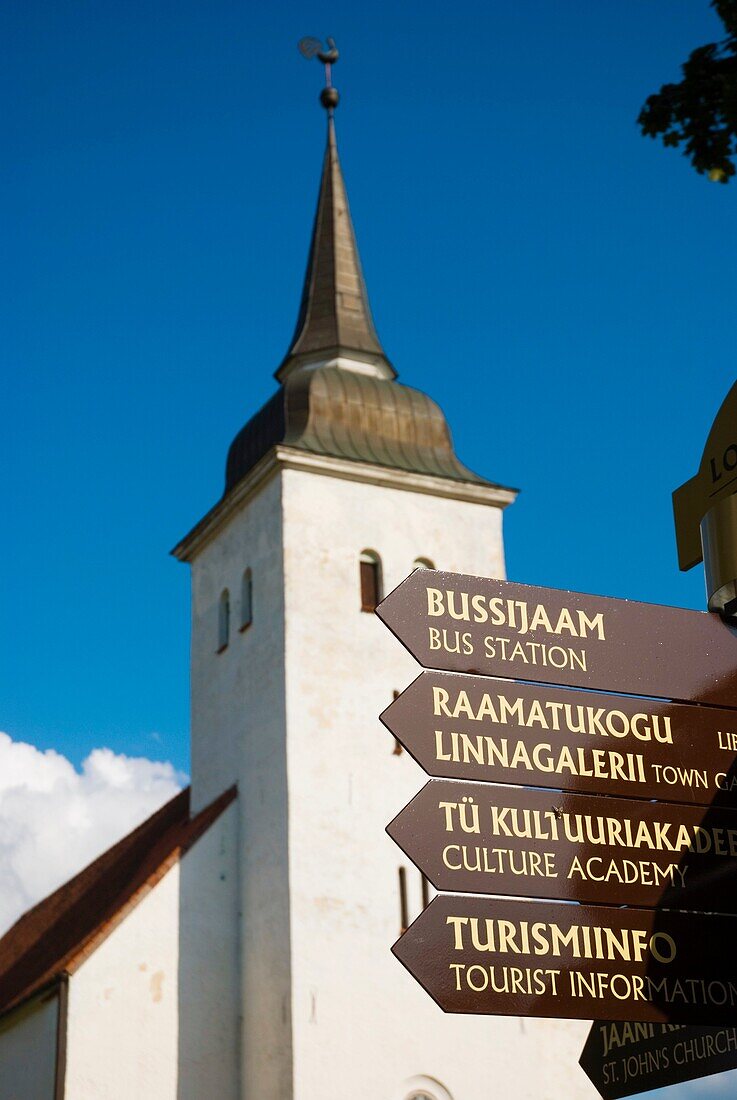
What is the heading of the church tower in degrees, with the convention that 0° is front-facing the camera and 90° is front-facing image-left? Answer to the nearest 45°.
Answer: approximately 315°

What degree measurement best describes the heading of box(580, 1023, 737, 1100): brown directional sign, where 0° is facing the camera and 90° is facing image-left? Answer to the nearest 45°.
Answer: approximately 45°

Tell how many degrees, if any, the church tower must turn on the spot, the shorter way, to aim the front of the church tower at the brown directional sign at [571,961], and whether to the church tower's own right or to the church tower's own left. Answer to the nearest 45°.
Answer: approximately 45° to the church tower's own right

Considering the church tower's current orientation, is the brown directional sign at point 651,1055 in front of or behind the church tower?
in front

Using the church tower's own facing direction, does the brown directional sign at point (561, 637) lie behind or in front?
in front

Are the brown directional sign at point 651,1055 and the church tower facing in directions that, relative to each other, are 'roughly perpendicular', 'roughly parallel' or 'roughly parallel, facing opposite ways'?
roughly perpendicular

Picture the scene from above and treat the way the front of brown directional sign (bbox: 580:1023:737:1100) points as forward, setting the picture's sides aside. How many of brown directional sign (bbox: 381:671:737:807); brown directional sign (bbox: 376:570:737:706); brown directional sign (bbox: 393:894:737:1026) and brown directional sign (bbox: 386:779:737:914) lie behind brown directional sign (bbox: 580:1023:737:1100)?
0
